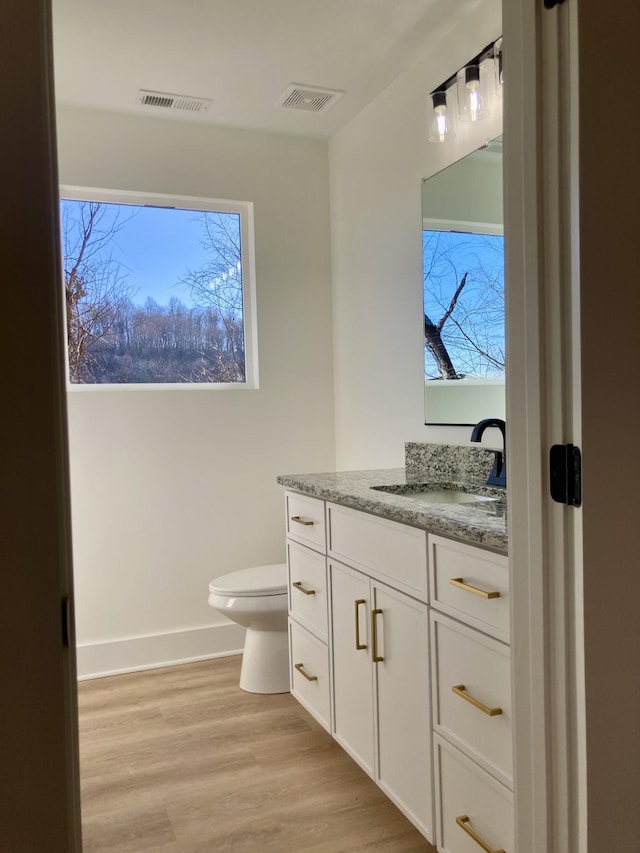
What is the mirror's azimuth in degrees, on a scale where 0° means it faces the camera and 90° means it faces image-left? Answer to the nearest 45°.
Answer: approximately 45°

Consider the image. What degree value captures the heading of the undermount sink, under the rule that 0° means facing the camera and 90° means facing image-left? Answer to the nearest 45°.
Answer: approximately 45°

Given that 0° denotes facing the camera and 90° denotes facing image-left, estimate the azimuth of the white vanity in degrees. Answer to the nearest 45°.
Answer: approximately 45°

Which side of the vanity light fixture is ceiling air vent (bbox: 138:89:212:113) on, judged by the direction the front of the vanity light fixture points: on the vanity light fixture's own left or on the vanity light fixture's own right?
on the vanity light fixture's own right
